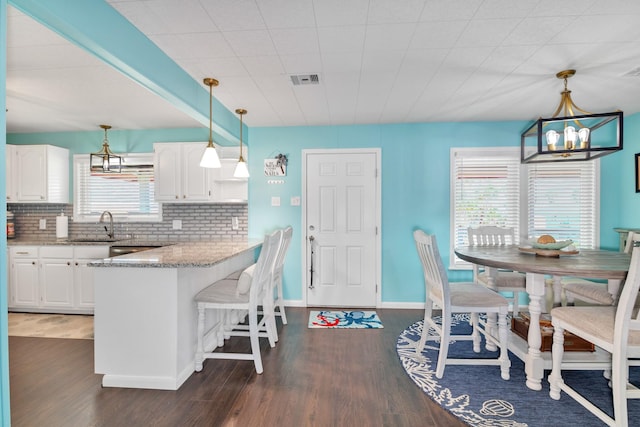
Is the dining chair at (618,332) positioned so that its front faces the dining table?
yes

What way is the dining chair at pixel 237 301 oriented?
to the viewer's left

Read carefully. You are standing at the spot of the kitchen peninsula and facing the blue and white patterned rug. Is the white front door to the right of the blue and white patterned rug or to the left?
left

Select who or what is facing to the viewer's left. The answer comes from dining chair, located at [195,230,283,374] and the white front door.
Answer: the dining chair

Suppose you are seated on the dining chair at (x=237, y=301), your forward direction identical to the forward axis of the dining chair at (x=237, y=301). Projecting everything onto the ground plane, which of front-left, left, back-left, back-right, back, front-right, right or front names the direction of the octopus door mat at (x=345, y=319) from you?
back-right

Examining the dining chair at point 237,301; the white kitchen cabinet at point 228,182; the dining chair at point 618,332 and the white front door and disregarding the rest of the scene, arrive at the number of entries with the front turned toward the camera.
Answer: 2

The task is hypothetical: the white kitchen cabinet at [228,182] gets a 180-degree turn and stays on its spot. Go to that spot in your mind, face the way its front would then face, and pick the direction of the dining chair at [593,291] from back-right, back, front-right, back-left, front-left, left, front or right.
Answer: back-right

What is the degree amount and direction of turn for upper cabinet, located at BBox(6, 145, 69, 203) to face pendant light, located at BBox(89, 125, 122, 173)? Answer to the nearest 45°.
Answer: approximately 90° to its left

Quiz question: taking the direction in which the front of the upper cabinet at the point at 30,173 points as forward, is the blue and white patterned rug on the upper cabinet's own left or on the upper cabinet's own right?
on the upper cabinet's own left

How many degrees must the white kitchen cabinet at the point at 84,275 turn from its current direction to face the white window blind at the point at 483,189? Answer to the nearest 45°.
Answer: approximately 90° to its left

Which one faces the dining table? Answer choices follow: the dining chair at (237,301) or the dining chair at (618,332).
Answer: the dining chair at (618,332)

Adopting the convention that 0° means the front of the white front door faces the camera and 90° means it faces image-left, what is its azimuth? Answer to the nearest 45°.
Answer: approximately 0°

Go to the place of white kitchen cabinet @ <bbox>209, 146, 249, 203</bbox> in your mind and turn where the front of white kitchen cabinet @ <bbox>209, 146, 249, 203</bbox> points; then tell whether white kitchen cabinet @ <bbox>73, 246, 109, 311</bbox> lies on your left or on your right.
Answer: on your right

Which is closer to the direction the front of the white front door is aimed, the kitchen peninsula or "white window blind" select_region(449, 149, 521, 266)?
the kitchen peninsula

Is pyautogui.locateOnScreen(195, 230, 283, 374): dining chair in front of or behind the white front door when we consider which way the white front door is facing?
in front

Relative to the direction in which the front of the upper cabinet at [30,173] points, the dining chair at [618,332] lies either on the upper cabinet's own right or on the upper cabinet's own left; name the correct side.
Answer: on the upper cabinet's own left
